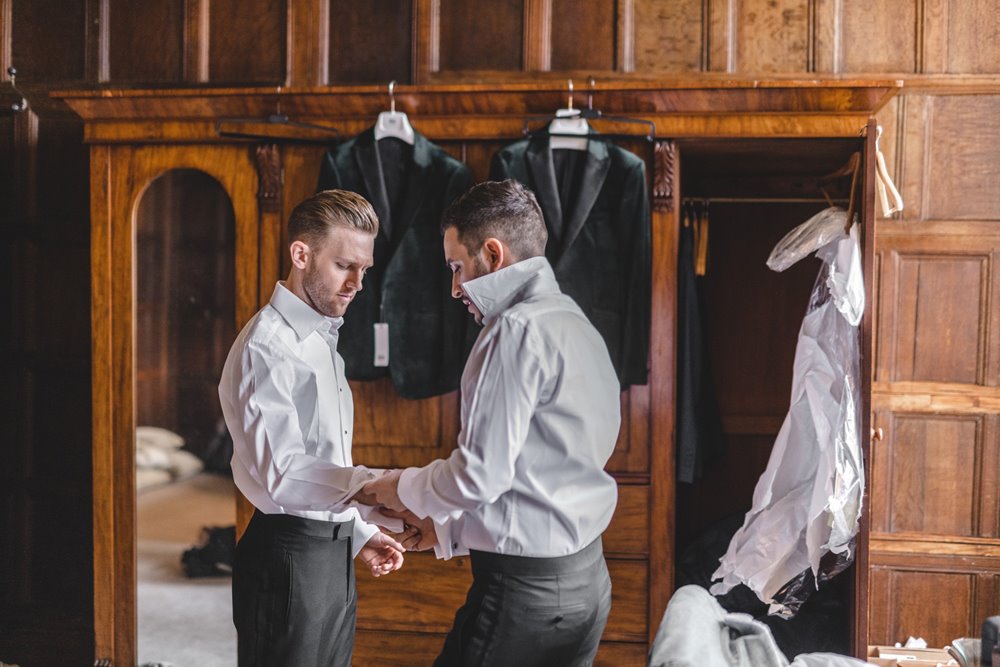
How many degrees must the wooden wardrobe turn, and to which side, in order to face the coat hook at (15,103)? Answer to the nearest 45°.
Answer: approximately 135° to its right

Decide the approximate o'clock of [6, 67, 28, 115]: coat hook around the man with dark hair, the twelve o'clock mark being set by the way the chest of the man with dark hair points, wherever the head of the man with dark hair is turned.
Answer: The coat hook is roughly at 12 o'clock from the man with dark hair.

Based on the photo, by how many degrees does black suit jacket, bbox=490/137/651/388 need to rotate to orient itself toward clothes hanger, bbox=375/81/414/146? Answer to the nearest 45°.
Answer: approximately 90° to its right

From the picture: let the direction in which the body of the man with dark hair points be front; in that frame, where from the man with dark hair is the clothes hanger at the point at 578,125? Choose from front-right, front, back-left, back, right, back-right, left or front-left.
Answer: front-right

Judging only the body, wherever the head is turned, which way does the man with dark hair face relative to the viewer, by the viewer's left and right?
facing away from the viewer and to the left of the viewer

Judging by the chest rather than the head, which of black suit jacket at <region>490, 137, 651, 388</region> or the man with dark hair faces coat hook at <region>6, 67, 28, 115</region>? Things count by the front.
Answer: the man with dark hair

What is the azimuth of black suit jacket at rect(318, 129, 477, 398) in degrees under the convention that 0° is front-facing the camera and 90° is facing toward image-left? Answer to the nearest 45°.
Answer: approximately 0°

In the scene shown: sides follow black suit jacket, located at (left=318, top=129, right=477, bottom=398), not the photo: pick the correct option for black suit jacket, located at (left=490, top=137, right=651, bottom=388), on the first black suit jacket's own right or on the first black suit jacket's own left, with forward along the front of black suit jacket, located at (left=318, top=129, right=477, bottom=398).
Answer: on the first black suit jacket's own left

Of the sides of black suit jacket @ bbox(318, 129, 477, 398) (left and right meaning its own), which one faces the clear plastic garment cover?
left

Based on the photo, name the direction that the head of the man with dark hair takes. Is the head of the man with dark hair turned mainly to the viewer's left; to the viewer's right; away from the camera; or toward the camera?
to the viewer's left
